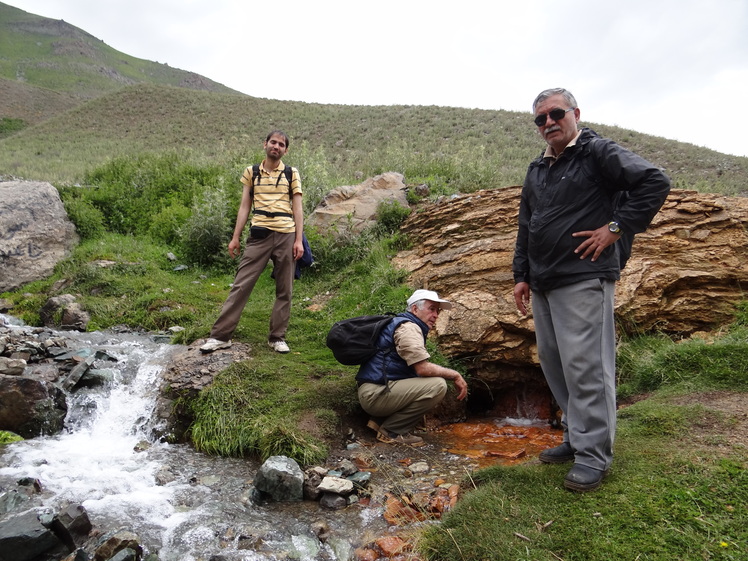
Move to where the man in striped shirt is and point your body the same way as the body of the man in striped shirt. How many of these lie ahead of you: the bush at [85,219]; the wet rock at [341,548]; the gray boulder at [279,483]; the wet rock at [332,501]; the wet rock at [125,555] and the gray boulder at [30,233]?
4

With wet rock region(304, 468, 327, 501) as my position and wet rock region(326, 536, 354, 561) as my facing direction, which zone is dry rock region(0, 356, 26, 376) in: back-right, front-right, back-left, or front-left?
back-right

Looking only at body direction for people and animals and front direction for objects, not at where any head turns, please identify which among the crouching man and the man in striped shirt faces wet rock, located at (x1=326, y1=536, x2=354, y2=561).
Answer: the man in striped shirt

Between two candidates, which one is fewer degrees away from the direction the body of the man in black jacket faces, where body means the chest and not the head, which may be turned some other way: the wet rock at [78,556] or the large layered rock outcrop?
the wet rock

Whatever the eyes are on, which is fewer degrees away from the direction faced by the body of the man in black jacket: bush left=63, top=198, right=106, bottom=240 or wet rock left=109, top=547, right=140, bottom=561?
the wet rock

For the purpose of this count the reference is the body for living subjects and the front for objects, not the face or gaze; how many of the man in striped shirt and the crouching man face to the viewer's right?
1

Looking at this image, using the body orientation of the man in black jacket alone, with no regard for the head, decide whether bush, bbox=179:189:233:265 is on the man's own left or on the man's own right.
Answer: on the man's own right

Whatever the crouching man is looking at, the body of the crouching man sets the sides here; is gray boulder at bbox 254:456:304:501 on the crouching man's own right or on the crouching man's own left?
on the crouching man's own right

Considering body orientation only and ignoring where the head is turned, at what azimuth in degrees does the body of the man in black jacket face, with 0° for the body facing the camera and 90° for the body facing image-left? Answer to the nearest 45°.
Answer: approximately 45°

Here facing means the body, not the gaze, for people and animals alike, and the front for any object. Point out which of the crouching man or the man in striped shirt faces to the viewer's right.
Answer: the crouching man

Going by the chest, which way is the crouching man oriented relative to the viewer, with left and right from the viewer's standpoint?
facing to the right of the viewer

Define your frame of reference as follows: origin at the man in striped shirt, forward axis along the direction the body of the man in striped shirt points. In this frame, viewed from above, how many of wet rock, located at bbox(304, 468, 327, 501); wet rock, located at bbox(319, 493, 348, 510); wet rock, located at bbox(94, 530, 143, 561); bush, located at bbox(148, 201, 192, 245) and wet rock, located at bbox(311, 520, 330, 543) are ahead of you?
4

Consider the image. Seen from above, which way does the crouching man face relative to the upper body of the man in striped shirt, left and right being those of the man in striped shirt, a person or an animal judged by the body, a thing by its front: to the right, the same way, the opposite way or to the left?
to the left
